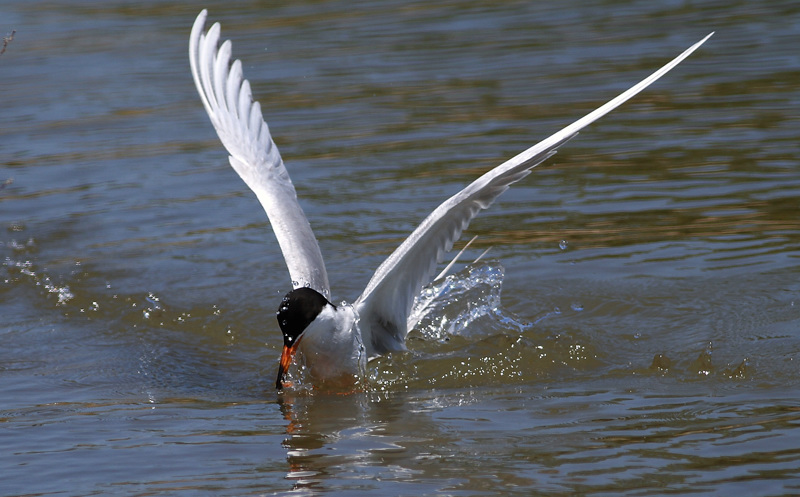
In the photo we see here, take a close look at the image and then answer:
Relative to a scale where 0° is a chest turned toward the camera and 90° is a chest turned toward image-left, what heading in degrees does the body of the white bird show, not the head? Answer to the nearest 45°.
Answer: approximately 45°
